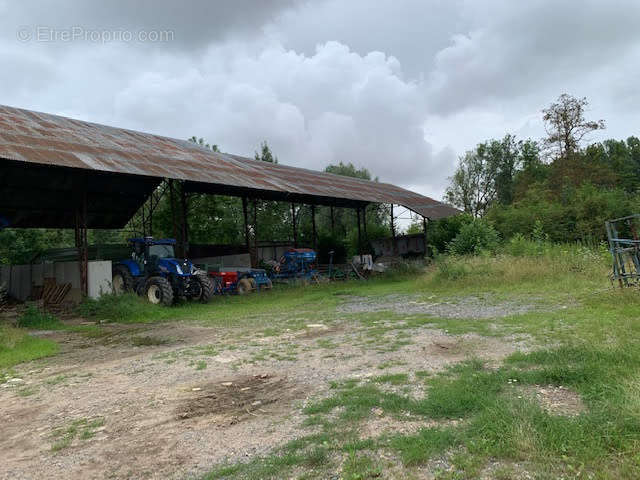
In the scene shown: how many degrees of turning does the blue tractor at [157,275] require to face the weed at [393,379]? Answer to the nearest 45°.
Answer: approximately 45° to its right

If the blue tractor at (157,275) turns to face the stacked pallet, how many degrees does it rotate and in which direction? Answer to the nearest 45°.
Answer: approximately 180°

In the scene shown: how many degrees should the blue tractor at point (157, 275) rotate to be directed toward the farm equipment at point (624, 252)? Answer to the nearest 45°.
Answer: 0° — it already faces it

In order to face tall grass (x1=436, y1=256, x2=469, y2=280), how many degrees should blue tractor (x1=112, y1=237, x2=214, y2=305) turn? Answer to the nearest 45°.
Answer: approximately 45° to its left

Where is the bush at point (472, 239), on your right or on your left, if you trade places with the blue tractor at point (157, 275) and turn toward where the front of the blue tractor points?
on your left

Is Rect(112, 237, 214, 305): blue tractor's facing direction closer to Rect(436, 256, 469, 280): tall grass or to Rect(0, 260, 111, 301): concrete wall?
the tall grass

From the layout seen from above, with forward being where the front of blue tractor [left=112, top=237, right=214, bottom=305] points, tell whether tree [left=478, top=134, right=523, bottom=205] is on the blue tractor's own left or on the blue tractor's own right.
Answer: on the blue tractor's own left

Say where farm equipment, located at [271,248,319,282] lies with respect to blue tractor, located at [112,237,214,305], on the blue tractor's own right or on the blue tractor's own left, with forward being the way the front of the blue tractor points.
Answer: on the blue tractor's own left

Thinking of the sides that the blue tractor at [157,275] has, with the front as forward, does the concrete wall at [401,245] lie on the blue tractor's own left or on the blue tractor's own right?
on the blue tractor's own left

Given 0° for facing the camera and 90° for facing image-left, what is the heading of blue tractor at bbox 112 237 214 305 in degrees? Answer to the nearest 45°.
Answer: approximately 315°
